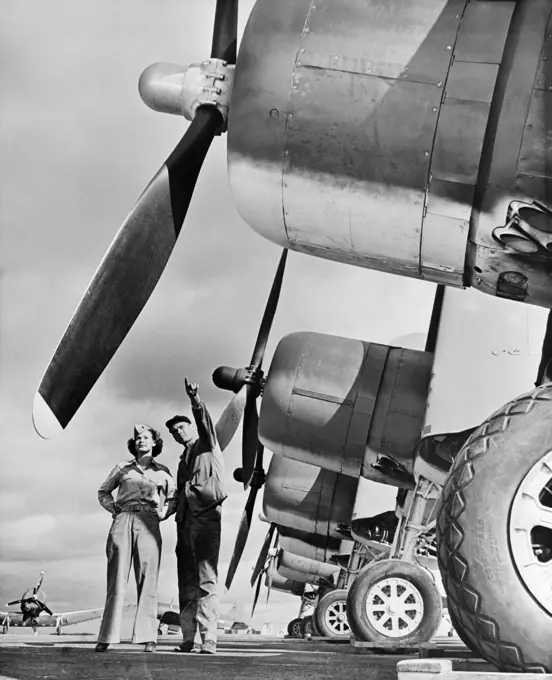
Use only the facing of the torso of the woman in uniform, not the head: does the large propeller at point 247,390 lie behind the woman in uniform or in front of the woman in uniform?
behind

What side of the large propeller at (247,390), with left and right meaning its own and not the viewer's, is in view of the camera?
left

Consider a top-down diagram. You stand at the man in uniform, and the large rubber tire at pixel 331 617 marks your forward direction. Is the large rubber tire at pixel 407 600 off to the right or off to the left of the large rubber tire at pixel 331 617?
right

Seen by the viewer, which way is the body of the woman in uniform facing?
toward the camera

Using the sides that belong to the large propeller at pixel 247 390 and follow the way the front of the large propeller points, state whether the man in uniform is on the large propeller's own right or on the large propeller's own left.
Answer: on the large propeller's own left

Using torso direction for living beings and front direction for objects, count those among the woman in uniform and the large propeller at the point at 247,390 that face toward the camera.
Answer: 1

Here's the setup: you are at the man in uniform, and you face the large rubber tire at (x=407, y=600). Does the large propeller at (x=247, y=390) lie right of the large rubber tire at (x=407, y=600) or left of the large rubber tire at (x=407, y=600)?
left

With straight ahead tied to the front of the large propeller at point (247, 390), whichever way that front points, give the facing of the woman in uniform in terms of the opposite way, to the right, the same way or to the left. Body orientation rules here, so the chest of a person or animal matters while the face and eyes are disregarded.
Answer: to the left
